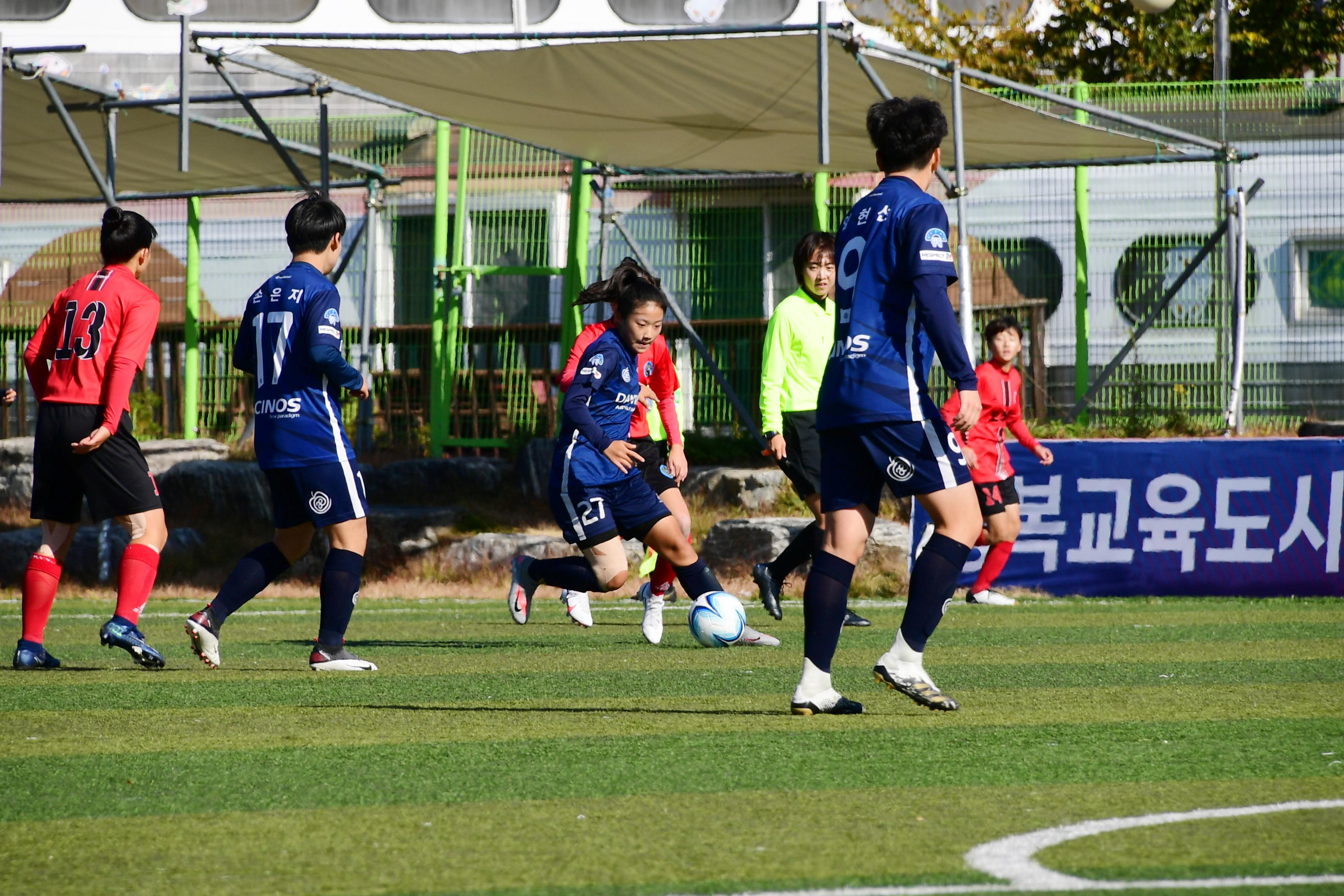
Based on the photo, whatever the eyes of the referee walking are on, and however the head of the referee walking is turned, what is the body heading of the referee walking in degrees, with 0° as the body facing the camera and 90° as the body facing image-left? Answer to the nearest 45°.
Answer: approximately 315°

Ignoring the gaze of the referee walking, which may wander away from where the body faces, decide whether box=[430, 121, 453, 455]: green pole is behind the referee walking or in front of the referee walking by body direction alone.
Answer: behind

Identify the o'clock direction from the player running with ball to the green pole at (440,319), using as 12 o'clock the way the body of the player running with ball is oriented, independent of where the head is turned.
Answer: The green pole is roughly at 7 o'clock from the player running with ball.

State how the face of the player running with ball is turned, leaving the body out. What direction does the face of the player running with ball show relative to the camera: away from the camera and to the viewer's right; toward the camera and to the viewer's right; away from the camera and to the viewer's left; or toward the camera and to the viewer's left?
toward the camera and to the viewer's right

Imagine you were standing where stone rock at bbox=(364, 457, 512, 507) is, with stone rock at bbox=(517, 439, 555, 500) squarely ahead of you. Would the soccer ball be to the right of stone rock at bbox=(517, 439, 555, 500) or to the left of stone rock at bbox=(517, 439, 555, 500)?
right
